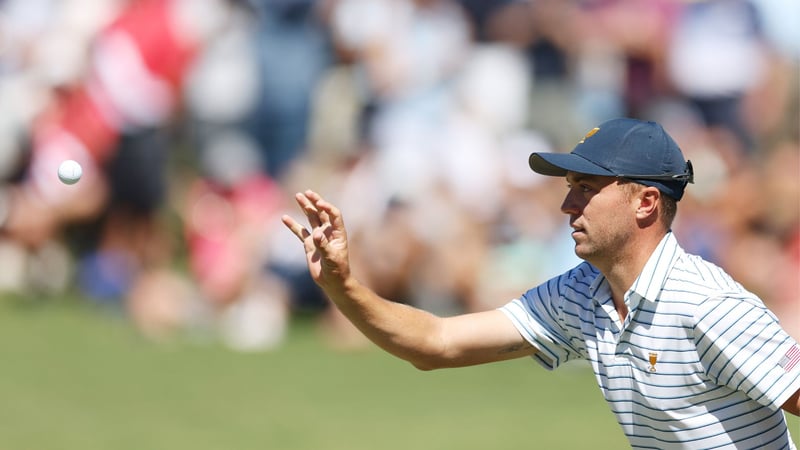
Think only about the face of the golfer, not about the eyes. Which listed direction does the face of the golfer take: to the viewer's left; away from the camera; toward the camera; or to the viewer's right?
to the viewer's left

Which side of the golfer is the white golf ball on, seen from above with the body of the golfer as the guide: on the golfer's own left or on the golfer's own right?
on the golfer's own right

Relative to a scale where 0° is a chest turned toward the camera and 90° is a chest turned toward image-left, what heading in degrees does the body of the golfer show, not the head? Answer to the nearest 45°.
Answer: approximately 45°
